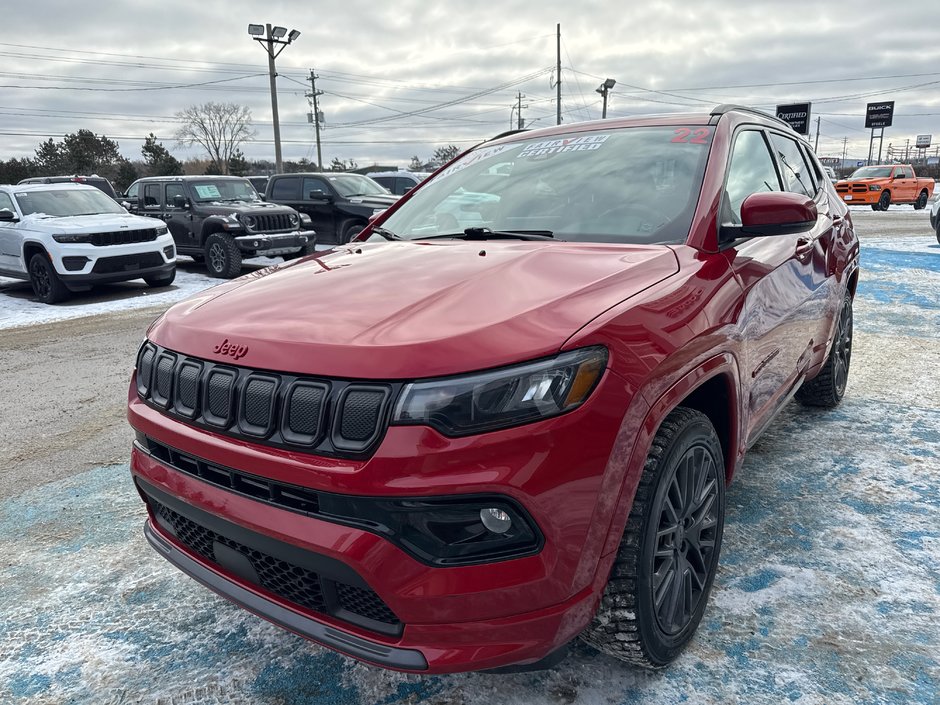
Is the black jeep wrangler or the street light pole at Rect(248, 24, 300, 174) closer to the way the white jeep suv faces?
the black jeep wrangler

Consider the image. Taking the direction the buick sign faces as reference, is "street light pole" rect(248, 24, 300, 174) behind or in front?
in front

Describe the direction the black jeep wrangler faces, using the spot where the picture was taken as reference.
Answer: facing the viewer and to the right of the viewer

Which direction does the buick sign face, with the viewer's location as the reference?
facing the viewer

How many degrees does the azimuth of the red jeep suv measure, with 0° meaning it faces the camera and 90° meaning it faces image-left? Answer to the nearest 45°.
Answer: approximately 45°

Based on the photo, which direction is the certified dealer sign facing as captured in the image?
toward the camera

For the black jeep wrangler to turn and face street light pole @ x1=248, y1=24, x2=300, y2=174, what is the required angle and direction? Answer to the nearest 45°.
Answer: approximately 135° to its left

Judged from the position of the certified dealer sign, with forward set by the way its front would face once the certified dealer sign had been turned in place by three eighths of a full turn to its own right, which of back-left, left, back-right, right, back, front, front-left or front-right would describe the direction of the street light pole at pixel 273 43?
front-left

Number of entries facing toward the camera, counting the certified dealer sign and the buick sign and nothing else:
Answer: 2

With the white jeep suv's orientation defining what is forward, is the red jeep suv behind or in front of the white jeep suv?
in front

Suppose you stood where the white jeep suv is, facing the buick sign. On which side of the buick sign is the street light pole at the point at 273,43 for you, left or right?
left

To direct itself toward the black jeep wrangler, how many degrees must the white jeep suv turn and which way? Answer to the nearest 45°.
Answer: approximately 90° to its left

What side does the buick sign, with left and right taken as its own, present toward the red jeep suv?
front

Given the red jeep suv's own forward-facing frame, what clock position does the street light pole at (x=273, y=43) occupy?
The street light pole is roughly at 4 o'clock from the red jeep suv.
